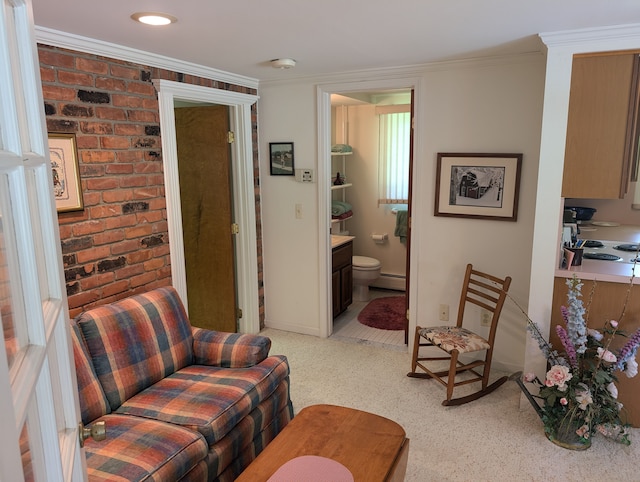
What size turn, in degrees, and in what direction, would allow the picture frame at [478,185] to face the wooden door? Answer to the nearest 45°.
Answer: approximately 90° to its right

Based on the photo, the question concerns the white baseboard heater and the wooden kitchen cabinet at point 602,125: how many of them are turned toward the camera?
1

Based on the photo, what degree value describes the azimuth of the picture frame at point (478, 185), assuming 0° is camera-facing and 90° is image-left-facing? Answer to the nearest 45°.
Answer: approximately 0°

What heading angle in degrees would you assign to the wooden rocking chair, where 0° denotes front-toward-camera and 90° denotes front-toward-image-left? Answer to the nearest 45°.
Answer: approximately 45°

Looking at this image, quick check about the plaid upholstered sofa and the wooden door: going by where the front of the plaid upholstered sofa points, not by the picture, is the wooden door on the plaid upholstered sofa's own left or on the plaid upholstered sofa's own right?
on the plaid upholstered sofa's own left

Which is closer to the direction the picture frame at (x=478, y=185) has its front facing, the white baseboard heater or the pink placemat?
the pink placemat

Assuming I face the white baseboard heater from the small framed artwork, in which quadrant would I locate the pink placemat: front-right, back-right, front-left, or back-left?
back-right

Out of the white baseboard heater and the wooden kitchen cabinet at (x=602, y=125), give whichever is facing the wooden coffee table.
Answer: the white baseboard heater

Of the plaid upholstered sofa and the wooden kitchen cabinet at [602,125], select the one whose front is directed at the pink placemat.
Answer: the plaid upholstered sofa
